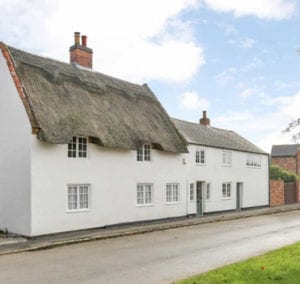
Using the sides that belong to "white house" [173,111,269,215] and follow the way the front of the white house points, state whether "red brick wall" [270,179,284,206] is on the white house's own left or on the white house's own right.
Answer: on the white house's own left

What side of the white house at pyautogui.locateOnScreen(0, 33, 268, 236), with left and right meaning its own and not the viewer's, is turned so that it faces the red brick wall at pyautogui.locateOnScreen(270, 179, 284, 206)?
left

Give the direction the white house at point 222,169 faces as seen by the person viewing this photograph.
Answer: facing the viewer and to the right of the viewer
